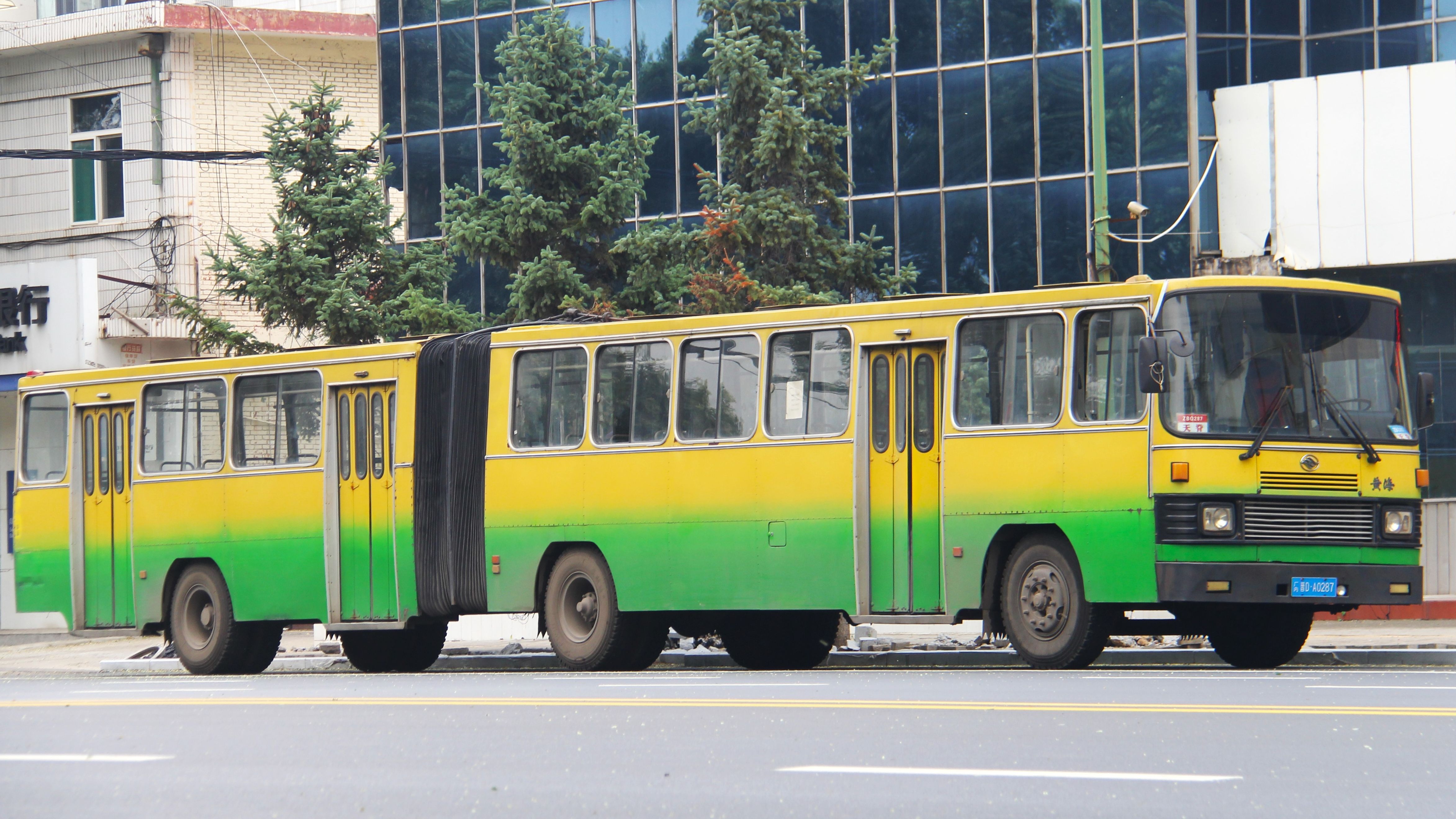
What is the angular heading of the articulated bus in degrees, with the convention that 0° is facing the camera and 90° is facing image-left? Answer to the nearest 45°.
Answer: approximately 315°

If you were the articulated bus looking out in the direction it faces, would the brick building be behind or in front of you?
behind

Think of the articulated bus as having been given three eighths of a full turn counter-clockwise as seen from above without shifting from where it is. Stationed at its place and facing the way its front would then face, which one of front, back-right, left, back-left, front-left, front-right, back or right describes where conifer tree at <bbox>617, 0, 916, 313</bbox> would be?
front

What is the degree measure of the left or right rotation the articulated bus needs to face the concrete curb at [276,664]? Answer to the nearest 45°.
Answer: approximately 180°

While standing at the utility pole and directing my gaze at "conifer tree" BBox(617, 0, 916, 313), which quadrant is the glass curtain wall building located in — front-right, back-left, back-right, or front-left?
front-right

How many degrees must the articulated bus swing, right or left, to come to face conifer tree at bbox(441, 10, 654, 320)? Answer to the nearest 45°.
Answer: approximately 135° to its left

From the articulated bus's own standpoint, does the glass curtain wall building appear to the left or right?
on its left

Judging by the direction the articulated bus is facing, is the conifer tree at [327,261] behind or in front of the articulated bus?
behind
